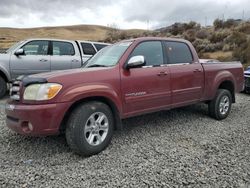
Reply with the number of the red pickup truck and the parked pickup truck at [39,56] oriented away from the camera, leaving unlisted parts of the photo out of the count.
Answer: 0

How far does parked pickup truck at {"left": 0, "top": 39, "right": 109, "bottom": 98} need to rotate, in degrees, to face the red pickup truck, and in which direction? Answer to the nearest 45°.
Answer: approximately 90° to its left

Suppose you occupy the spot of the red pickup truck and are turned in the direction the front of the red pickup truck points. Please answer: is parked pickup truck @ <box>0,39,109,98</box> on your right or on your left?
on your right

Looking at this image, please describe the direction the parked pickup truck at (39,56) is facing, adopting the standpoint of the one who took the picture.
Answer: facing to the left of the viewer
